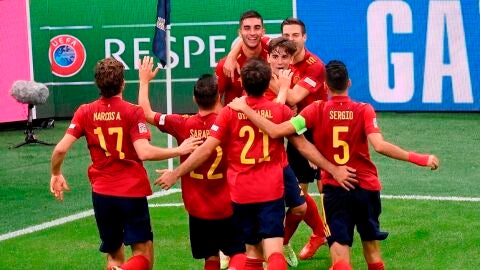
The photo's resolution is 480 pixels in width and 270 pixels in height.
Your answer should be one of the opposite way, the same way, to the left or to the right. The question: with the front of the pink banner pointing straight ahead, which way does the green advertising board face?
the same way

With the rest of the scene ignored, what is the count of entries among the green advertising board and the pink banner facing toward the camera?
2

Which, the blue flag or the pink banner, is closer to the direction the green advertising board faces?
the blue flag

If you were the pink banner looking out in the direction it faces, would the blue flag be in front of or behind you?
in front

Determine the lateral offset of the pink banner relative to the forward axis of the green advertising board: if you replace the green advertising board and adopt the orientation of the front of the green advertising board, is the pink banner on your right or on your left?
on your right

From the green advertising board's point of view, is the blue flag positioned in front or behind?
in front

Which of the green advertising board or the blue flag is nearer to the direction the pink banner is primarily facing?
the blue flag

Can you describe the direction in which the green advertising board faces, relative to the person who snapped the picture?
facing the viewer

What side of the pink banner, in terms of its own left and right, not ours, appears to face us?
front

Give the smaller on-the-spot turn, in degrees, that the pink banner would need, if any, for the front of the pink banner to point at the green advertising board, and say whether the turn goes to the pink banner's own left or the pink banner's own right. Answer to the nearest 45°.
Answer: approximately 90° to the pink banner's own left
